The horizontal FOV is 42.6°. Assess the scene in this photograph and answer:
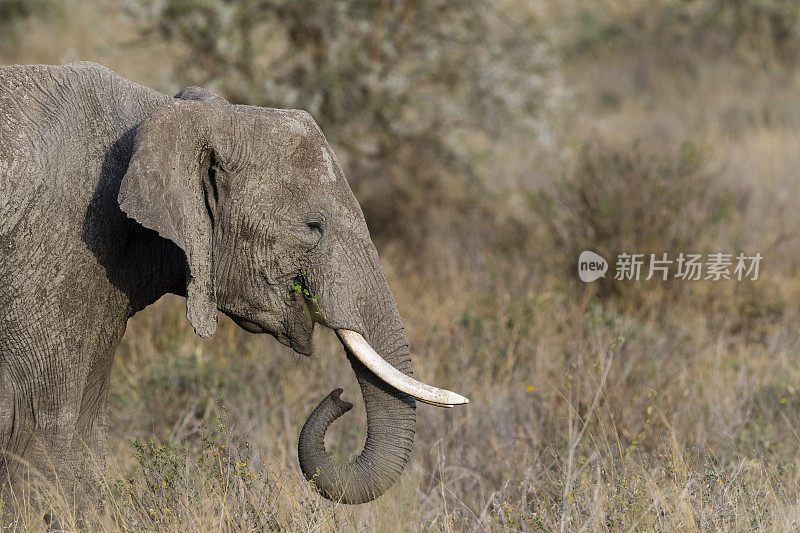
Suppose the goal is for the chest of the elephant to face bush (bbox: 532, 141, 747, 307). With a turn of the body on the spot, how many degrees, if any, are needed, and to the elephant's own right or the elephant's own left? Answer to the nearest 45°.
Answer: approximately 45° to the elephant's own left

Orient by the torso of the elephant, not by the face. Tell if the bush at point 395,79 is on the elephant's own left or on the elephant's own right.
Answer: on the elephant's own left

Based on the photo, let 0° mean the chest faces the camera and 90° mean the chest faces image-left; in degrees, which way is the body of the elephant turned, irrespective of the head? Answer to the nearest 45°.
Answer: approximately 270°
